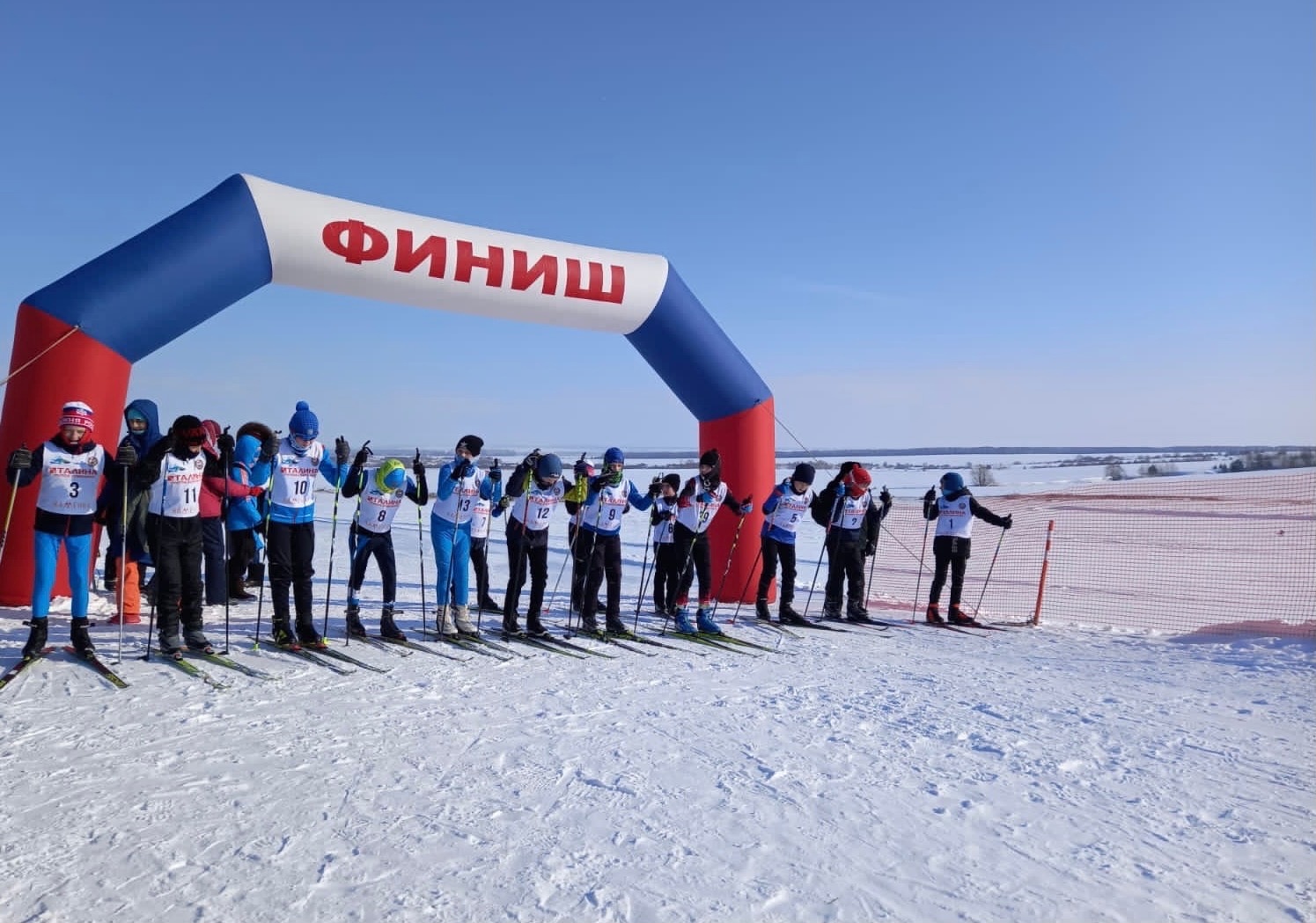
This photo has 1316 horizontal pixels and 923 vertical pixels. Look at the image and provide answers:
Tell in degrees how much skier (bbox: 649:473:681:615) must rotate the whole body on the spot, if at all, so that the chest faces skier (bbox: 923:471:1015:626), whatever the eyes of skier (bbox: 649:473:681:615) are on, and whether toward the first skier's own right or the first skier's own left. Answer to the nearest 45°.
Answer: approximately 90° to the first skier's own left

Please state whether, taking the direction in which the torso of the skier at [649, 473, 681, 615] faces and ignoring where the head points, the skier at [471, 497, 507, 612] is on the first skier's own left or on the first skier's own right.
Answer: on the first skier's own right

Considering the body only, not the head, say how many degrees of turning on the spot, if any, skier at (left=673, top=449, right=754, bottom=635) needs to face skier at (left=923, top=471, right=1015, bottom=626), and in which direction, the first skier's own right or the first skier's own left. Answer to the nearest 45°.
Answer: approximately 45° to the first skier's own left

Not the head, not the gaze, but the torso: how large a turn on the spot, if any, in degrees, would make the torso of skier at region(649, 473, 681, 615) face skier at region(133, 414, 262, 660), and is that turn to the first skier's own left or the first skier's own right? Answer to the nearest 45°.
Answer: approximately 45° to the first skier's own right

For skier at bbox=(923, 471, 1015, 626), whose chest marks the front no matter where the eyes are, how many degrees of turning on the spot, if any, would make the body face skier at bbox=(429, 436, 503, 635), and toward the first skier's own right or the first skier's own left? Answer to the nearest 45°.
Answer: approximately 45° to the first skier's own right

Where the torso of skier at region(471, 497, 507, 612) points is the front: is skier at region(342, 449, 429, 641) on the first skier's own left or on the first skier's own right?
on the first skier's own right

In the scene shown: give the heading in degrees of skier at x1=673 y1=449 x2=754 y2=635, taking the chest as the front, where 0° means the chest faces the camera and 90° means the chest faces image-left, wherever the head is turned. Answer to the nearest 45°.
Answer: approximately 315°

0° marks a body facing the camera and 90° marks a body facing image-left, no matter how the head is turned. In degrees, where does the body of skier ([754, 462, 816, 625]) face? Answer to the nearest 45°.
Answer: approximately 315°

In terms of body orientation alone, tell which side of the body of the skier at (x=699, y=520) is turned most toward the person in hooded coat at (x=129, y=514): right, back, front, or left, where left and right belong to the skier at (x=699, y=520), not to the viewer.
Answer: right
